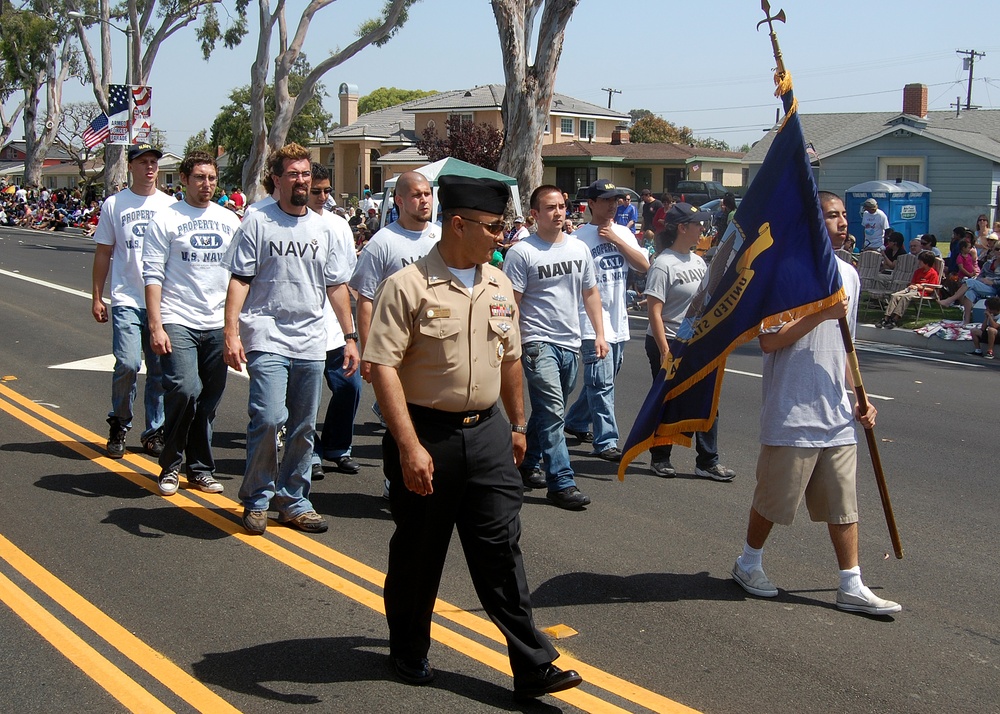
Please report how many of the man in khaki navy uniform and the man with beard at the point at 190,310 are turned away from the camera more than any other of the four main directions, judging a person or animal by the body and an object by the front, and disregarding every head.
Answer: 0

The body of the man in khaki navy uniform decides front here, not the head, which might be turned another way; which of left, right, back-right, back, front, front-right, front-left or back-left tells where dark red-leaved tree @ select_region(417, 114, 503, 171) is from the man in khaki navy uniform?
back-left

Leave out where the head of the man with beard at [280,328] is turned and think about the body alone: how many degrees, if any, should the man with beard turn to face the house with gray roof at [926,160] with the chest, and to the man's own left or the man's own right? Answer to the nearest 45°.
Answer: approximately 90° to the man's own left

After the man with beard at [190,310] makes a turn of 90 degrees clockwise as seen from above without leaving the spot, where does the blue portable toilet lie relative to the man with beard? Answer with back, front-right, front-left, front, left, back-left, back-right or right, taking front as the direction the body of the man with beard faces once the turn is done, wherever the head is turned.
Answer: back

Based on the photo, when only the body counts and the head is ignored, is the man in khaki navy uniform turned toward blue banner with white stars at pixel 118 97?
no

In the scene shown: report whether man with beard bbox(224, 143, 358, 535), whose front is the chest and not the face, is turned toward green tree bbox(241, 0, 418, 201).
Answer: no

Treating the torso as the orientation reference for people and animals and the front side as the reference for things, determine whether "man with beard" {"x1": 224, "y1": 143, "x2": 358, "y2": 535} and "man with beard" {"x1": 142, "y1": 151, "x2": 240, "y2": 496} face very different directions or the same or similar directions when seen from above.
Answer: same or similar directions

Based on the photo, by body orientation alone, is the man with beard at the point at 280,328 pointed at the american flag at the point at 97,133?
no

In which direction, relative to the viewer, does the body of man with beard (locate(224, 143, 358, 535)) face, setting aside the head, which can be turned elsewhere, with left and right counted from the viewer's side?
facing the viewer and to the right of the viewer

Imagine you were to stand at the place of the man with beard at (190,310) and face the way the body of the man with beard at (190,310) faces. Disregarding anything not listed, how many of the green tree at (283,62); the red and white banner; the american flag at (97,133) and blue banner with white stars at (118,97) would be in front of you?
0

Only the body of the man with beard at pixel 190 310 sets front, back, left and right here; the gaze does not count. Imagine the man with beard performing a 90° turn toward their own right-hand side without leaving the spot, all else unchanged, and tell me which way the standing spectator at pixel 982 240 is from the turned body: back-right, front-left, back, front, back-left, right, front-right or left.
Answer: back

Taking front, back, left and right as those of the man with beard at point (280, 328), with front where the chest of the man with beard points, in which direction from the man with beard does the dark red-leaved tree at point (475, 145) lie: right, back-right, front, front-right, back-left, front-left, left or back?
back-left

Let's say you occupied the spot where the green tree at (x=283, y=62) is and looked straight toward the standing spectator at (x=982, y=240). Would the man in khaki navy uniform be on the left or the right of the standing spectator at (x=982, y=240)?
right

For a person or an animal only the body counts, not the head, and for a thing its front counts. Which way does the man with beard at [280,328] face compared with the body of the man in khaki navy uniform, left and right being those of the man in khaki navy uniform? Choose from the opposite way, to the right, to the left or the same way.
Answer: the same way

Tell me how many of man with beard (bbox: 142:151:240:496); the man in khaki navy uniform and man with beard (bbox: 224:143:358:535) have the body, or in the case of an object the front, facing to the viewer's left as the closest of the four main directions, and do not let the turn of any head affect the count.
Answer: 0

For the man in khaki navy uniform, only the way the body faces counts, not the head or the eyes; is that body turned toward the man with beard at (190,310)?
no

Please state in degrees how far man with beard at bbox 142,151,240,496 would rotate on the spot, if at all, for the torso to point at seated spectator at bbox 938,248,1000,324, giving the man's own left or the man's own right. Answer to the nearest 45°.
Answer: approximately 90° to the man's own left

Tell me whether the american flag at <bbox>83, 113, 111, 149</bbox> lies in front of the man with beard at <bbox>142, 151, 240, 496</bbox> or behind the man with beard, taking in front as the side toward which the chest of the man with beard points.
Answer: behind

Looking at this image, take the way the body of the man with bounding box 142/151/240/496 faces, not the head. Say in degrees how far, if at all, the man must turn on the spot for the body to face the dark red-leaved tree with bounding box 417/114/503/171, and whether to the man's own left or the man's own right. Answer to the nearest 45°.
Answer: approximately 135° to the man's own left

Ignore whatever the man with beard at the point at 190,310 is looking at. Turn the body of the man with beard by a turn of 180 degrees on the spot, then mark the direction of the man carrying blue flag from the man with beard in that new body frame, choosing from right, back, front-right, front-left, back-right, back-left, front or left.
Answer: back
